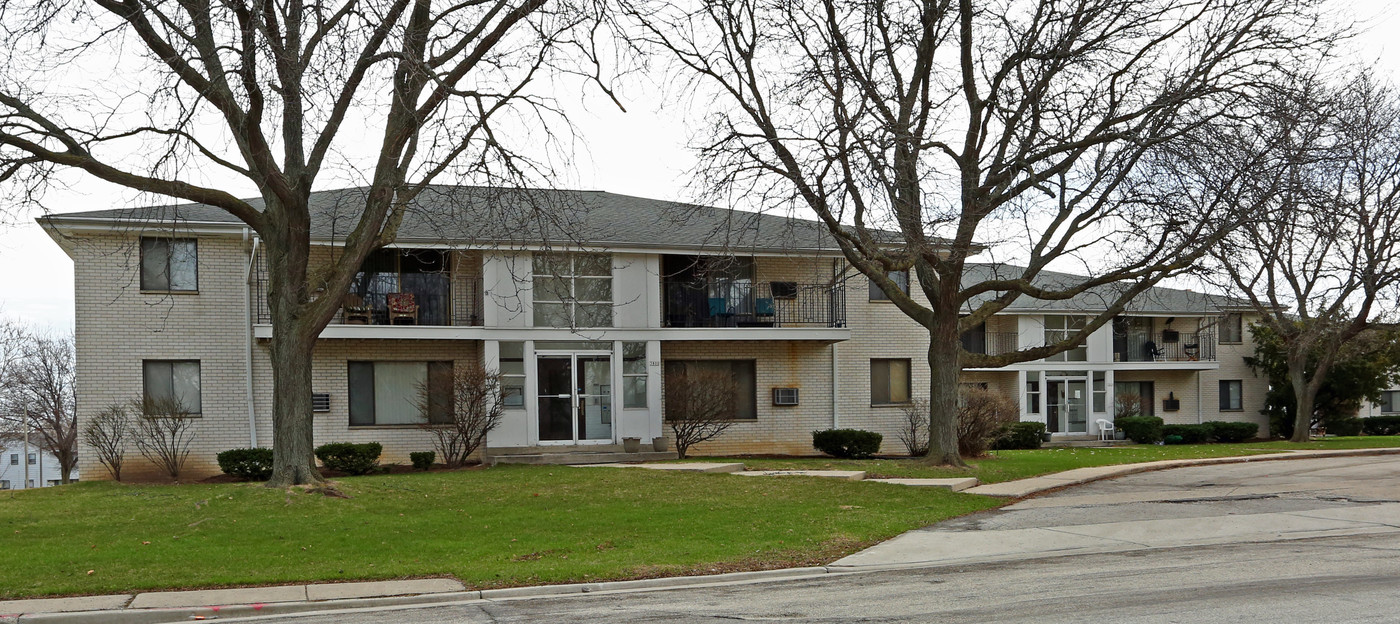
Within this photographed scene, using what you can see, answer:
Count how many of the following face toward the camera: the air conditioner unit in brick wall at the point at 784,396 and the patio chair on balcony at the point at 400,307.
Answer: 2

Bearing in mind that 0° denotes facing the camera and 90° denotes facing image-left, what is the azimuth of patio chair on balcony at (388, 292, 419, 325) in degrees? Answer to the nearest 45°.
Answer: approximately 0°
